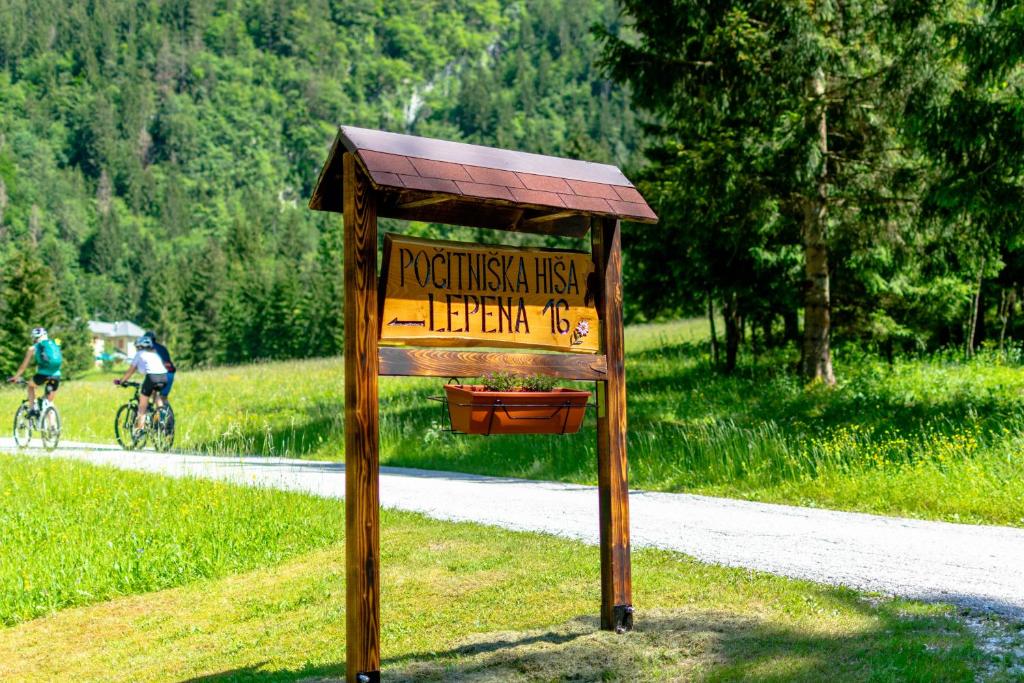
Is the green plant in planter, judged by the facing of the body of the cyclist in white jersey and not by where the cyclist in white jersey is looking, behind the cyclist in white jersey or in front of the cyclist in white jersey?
behind

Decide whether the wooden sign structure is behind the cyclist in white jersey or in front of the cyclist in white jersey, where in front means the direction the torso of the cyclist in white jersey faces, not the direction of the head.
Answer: behind

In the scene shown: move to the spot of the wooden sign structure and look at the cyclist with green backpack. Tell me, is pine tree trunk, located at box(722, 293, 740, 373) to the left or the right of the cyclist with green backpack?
right

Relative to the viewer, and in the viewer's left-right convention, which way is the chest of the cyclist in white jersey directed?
facing away from the viewer and to the left of the viewer

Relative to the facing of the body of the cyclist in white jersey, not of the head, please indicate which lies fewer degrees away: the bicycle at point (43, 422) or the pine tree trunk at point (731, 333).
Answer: the bicycle

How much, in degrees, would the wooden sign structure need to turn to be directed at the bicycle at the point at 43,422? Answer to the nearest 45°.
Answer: approximately 180°

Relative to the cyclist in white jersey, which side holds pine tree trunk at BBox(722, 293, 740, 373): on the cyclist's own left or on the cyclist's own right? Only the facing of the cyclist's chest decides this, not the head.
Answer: on the cyclist's own right

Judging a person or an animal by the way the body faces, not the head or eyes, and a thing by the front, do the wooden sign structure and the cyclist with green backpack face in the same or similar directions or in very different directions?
very different directions

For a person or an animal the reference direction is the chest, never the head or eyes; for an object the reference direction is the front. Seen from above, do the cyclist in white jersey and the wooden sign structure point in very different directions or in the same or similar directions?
very different directions

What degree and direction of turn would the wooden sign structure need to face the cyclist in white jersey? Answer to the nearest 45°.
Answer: approximately 180°

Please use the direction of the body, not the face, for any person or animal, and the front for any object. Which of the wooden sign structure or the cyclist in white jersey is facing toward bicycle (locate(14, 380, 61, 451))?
the cyclist in white jersey

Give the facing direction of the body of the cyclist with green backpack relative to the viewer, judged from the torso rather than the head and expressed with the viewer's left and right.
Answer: facing away from the viewer and to the left of the viewer

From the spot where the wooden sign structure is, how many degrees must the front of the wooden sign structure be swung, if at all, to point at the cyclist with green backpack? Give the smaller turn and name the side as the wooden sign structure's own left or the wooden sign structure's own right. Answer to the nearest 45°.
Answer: approximately 180°
